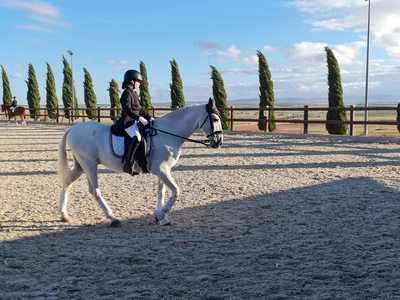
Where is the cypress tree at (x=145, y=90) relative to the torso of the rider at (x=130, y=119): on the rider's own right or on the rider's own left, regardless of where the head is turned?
on the rider's own left

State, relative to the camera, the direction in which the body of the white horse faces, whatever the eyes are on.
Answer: to the viewer's right

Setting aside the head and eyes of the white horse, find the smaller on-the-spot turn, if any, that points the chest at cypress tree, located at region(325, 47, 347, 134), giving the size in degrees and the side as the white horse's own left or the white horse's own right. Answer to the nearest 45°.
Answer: approximately 45° to the white horse's own left

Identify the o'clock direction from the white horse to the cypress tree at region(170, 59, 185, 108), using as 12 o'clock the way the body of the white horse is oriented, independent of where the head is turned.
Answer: The cypress tree is roughly at 9 o'clock from the white horse.

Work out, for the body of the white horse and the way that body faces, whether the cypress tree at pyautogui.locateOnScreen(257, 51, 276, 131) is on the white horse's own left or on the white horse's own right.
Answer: on the white horse's own left

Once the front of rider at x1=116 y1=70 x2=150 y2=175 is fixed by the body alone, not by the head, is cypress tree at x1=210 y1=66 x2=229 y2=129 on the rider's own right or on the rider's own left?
on the rider's own left

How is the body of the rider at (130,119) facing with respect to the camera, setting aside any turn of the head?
to the viewer's right

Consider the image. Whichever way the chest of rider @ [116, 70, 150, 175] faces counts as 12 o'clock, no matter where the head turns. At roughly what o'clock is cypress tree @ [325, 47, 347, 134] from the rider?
The cypress tree is roughly at 10 o'clock from the rider.
